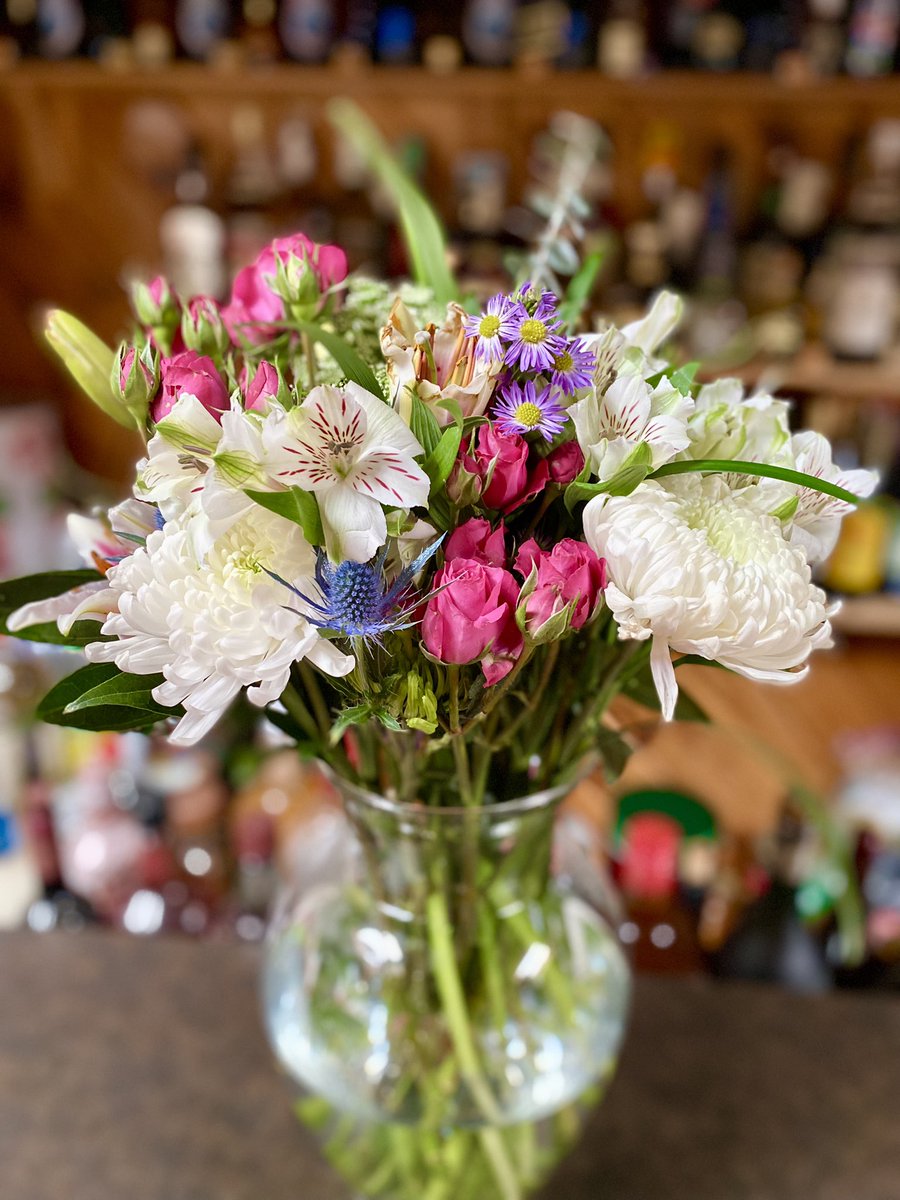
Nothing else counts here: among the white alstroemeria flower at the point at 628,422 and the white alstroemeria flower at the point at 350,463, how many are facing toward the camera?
2

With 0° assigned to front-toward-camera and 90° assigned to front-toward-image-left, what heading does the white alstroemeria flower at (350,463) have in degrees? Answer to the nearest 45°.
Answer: approximately 0°

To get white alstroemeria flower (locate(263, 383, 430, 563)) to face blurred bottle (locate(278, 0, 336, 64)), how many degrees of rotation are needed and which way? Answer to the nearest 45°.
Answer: approximately 180°

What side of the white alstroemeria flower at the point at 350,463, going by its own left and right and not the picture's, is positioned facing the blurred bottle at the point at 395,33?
back

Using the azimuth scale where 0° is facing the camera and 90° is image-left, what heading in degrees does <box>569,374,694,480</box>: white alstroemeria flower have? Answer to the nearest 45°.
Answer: approximately 0°
